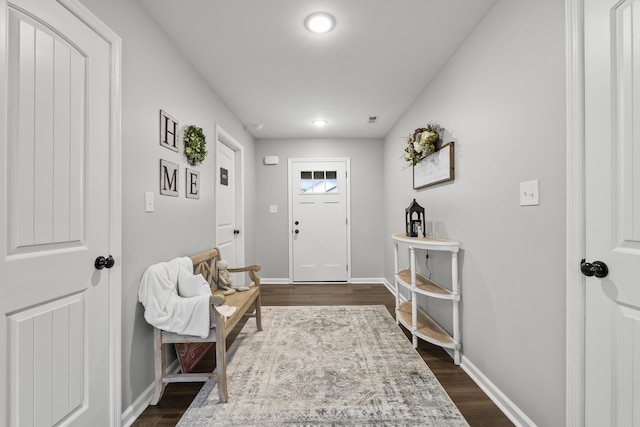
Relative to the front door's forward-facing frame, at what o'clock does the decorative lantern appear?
The decorative lantern is roughly at 11 o'clock from the front door.

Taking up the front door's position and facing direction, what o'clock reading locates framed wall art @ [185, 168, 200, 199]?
The framed wall art is roughly at 1 o'clock from the front door.

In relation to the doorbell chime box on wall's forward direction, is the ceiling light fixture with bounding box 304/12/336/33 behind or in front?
in front

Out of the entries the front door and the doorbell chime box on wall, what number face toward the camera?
2

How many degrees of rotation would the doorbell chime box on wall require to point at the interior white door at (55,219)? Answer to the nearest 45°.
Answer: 0° — it already faces it

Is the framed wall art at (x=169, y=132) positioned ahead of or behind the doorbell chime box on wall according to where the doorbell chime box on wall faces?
ahead

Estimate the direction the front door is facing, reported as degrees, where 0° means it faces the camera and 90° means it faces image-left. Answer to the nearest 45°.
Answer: approximately 0°

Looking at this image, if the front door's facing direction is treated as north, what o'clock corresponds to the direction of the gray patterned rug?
The gray patterned rug is roughly at 12 o'clock from the front door.
